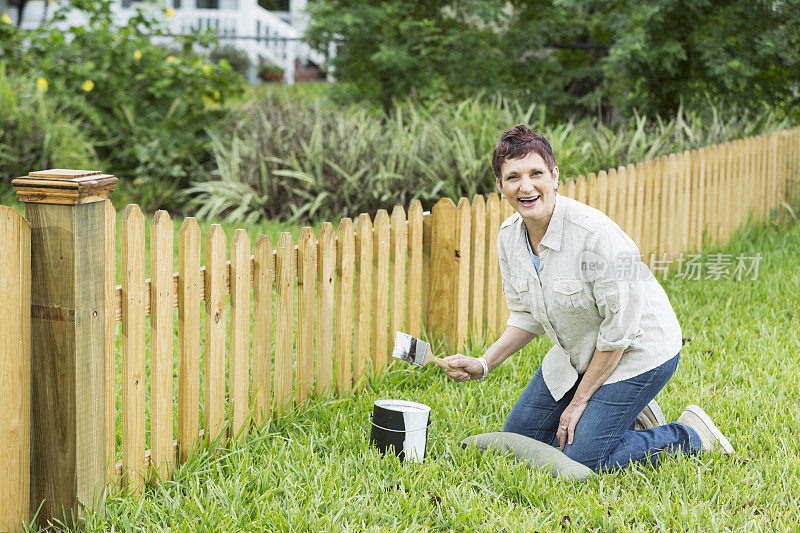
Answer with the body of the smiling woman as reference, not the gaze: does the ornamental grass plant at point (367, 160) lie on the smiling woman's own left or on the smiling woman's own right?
on the smiling woman's own right

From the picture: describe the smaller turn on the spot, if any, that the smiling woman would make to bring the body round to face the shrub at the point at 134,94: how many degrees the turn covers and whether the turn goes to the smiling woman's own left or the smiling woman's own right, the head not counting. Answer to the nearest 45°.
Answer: approximately 90° to the smiling woman's own right

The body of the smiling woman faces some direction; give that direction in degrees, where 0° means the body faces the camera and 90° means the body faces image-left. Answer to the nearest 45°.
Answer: approximately 45°

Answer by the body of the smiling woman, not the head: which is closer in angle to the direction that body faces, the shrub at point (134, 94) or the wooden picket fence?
the wooden picket fence

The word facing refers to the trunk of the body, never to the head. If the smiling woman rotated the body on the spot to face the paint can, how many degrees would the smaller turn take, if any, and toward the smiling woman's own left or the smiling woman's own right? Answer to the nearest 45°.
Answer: approximately 45° to the smiling woman's own right

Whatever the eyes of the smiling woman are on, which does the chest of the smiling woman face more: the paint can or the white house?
the paint can

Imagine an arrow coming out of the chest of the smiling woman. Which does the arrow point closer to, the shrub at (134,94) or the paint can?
the paint can

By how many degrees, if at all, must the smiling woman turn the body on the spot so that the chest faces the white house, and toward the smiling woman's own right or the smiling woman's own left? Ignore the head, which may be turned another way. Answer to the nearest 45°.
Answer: approximately 90° to the smiling woman's own right

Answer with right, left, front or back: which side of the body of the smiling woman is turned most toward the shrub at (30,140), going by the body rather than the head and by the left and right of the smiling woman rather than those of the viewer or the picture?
right

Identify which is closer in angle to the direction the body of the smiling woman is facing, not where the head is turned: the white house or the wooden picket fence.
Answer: the wooden picket fence
